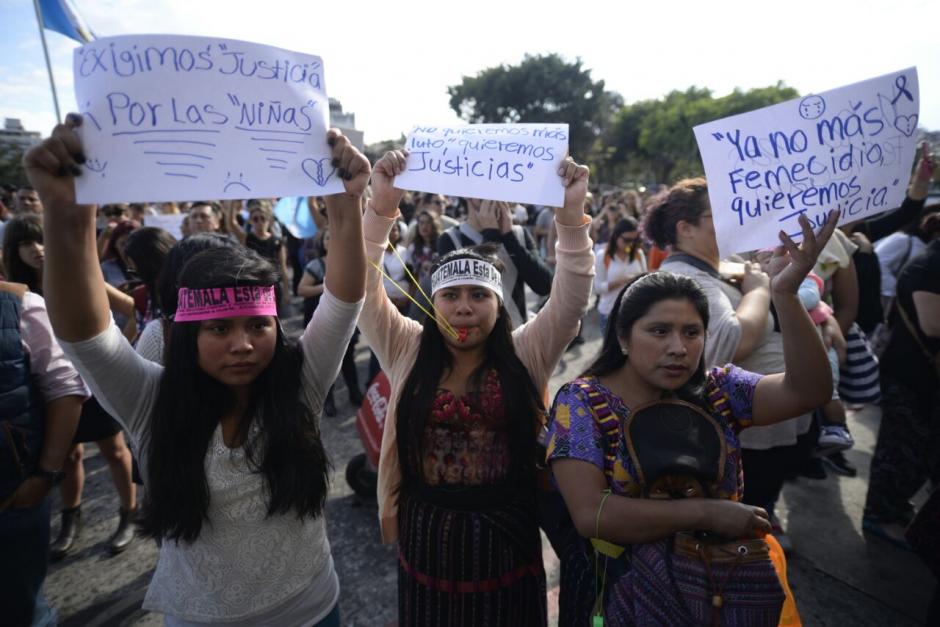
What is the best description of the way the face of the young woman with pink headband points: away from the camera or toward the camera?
toward the camera

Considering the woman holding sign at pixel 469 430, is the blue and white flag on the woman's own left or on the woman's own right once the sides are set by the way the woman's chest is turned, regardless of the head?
on the woman's own right

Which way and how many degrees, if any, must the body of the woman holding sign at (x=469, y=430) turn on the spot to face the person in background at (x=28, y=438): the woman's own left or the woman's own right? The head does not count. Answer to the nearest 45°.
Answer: approximately 90° to the woman's own right

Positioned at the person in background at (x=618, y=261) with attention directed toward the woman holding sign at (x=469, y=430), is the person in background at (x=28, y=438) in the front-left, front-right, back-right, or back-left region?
front-right

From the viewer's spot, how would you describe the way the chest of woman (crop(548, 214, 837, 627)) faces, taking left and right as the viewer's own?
facing the viewer and to the right of the viewer

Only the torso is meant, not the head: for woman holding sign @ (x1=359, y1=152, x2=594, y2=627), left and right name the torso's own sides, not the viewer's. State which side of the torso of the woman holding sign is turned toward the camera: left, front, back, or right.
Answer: front

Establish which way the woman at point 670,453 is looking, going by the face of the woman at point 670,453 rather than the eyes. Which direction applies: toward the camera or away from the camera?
toward the camera

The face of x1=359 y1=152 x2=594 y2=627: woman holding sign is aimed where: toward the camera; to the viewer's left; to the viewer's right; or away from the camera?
toward the camera

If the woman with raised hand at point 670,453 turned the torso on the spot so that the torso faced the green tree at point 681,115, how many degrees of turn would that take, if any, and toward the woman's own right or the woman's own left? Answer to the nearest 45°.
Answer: approximately 135° to the woman's own left
